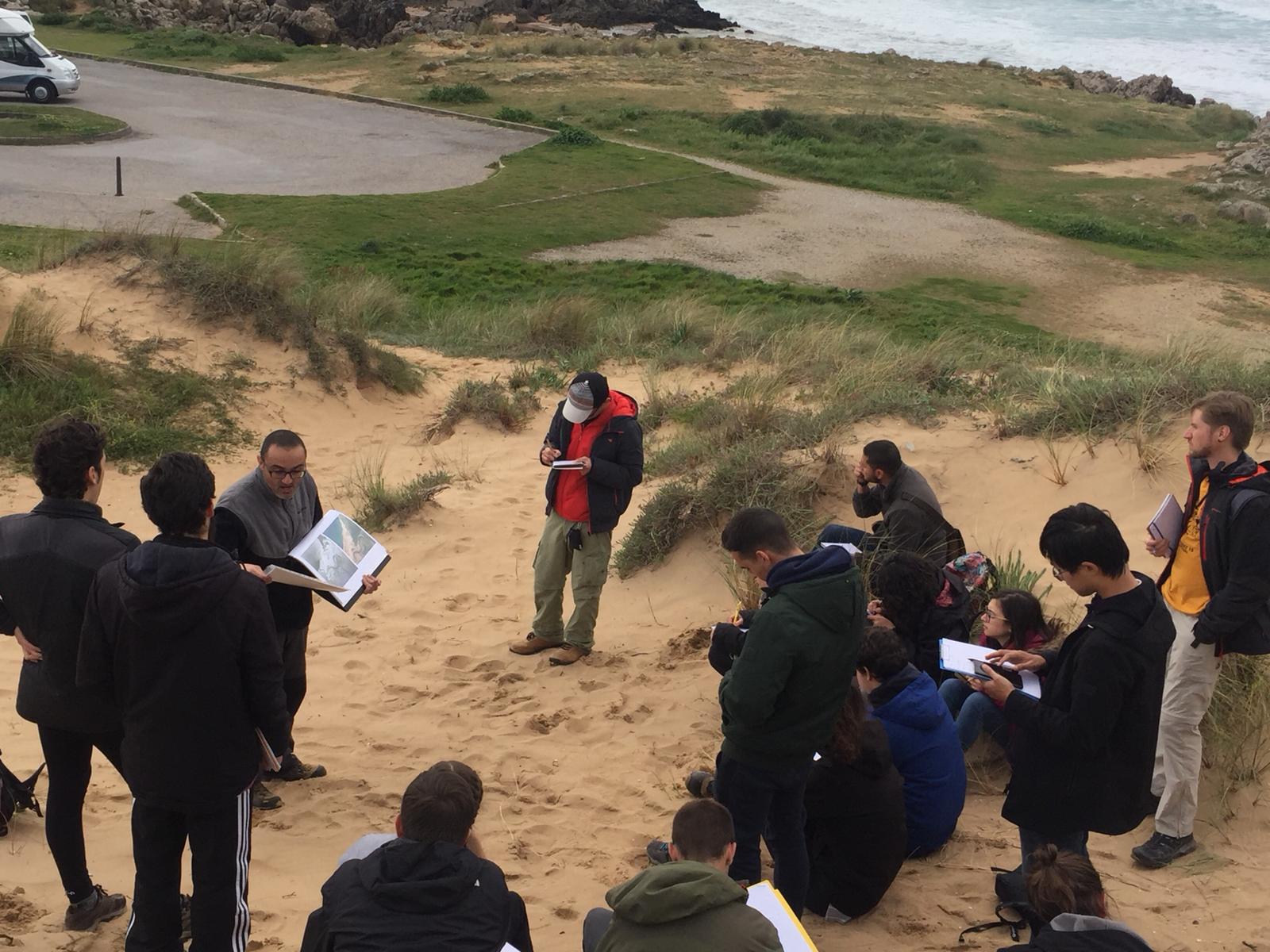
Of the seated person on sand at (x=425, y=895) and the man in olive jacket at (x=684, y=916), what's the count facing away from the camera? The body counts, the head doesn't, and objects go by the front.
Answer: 2

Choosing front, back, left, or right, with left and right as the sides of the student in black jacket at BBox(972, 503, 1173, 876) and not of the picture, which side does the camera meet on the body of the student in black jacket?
left

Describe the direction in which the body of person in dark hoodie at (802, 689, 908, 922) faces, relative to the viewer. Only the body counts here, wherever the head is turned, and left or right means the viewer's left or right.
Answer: facing away from the viewer and to the left of the viewer

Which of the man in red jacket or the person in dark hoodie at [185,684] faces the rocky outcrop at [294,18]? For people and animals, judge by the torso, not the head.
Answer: the person in dark hoodie

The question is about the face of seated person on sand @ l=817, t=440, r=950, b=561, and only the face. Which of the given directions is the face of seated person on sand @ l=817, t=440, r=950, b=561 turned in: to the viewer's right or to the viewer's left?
to the viewer's left

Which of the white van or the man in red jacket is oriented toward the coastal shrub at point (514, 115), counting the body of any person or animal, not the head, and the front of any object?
the white van

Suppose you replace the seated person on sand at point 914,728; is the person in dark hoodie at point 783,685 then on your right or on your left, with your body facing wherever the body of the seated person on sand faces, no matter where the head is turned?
on your left

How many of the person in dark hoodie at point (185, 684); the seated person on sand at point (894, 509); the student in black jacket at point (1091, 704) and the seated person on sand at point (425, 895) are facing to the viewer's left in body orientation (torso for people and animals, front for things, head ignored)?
2

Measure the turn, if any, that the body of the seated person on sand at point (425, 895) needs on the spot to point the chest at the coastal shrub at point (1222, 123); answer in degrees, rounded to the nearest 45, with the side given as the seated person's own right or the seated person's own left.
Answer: approximately 45° to the seated person's own right

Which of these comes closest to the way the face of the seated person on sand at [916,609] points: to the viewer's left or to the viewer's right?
to the viewer's left

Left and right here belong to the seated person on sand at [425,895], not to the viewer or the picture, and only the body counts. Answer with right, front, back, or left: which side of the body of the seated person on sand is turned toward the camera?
back

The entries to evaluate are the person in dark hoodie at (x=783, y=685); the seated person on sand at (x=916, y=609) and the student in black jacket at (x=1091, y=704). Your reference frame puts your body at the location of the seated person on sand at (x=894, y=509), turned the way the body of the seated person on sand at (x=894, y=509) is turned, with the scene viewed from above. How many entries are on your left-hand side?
3

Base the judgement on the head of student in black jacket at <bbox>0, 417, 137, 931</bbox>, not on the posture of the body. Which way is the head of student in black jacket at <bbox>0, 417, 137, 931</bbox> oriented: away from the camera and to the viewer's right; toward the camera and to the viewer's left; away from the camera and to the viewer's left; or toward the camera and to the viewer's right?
away from the camera and to the viewer's right

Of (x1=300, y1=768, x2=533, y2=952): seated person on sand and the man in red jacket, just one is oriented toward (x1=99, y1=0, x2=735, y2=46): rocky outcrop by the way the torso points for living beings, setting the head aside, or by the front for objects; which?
the seated person on sand

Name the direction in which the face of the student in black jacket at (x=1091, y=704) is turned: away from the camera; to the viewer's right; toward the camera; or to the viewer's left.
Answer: to the viewer's left

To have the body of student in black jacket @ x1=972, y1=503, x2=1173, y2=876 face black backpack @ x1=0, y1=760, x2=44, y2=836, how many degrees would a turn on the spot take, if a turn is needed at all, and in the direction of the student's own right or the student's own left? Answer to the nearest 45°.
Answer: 0° — they already face it
